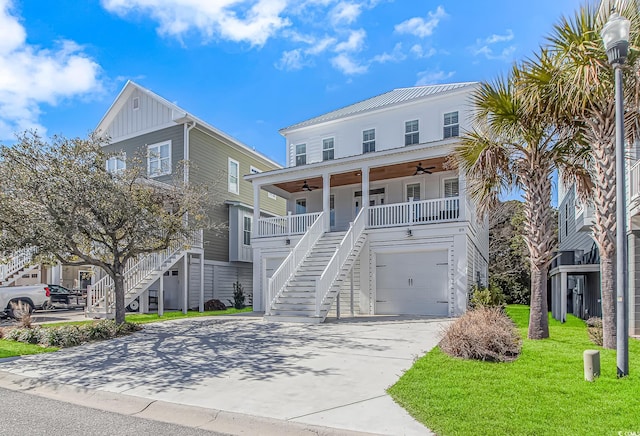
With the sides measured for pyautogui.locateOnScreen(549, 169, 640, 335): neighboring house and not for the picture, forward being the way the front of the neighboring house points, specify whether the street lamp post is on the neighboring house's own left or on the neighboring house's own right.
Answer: on the neighboring house's own left

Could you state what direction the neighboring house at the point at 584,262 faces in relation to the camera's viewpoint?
facing the viewer and to the left of the viewer

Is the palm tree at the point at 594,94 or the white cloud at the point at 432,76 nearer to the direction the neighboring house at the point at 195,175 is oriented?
the palm tree

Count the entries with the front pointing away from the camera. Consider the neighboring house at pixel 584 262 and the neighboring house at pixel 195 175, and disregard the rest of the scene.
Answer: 0

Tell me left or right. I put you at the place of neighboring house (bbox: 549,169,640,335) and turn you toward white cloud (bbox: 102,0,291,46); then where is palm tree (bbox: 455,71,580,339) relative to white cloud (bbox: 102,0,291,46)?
left

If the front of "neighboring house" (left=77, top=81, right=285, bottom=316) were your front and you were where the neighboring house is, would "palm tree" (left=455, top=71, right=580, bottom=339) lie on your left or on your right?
on your left

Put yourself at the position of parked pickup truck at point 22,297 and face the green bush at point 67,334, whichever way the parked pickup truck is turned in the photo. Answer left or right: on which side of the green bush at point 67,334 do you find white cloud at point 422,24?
left
